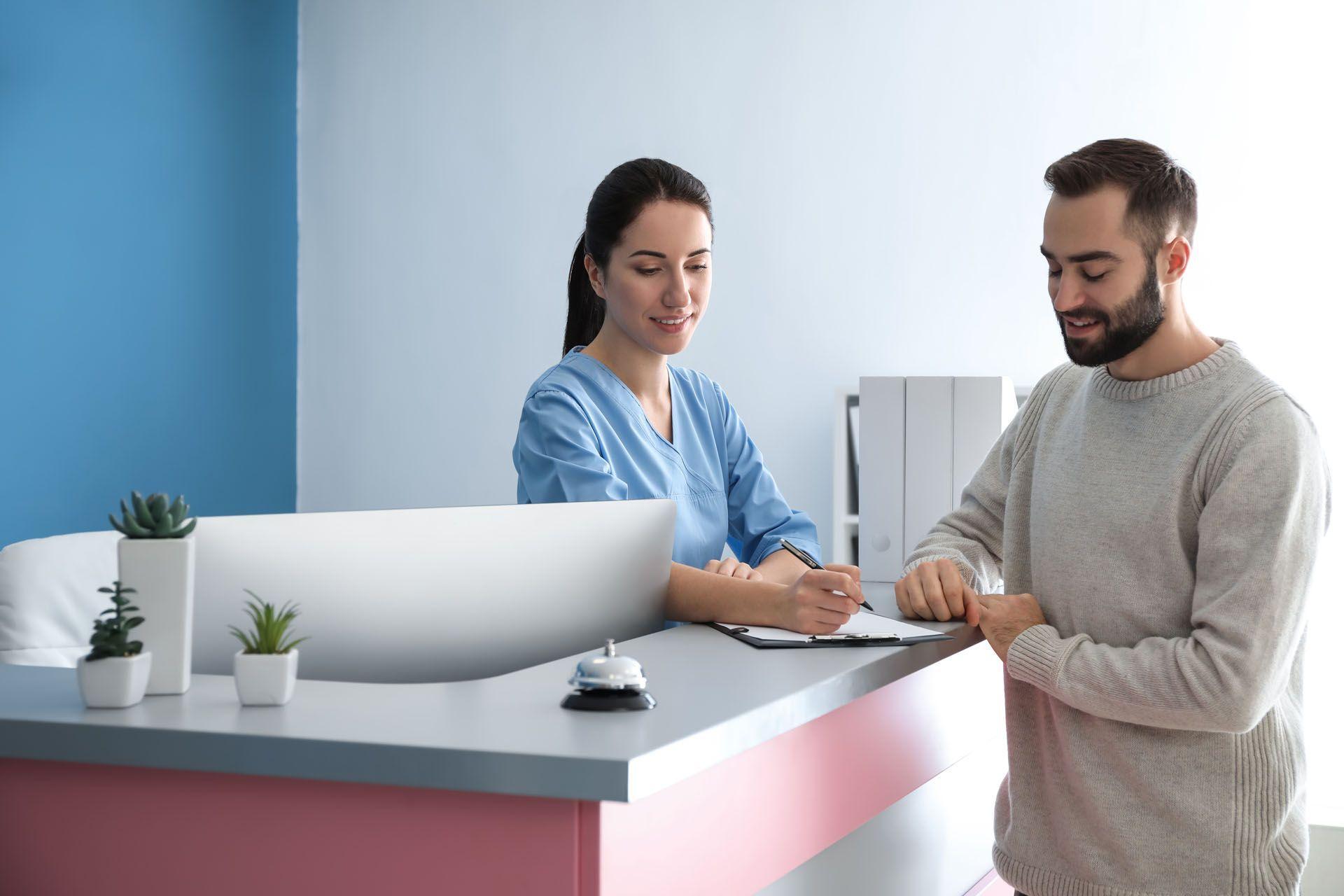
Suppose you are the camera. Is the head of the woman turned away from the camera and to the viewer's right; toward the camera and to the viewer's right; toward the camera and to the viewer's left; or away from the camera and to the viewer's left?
toward the camera and to the viewer's right

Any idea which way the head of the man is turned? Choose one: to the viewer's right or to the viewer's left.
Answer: to the viewer's left

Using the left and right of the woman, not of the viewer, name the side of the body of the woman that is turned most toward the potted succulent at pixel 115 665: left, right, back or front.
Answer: right

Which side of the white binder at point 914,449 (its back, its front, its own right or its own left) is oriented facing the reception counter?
front

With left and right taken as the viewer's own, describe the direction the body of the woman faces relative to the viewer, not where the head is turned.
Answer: facing the viewer and to the right of the viewer

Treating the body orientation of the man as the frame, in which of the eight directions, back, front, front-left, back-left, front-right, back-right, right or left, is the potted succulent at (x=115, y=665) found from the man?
front

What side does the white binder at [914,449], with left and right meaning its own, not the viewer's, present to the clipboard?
front

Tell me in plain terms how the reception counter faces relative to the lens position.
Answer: facing the viewer

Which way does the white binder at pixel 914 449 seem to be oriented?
toward the camera

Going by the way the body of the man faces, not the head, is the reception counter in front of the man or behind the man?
in front

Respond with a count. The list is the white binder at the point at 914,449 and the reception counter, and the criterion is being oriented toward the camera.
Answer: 2

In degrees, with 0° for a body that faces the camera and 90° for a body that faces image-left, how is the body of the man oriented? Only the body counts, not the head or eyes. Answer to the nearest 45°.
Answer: approximately 45°
